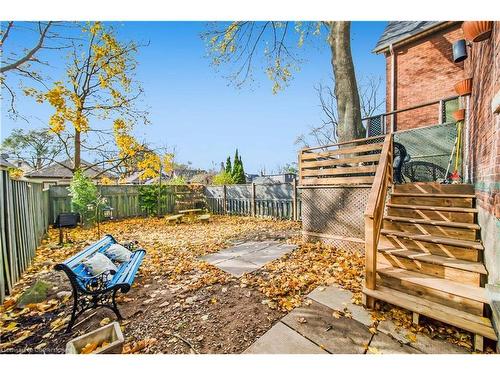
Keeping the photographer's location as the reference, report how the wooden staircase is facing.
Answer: facing the viewer and to the left of the viewer

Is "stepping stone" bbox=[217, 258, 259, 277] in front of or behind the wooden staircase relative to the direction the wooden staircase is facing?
in front

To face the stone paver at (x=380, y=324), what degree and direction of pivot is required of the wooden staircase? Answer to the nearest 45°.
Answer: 0° — it already faces it

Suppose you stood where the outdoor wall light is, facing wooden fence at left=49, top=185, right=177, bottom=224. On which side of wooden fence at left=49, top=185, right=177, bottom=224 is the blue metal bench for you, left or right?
left

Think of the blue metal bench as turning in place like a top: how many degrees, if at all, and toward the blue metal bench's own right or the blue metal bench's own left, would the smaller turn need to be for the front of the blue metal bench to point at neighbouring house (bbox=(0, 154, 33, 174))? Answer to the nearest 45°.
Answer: approximately 90° to the blue metal bench's own left

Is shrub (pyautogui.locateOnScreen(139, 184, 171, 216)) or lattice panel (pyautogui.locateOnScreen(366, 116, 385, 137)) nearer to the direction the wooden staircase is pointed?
the shrub

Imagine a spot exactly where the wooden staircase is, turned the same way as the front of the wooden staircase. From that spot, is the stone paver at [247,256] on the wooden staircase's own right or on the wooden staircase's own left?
on the wooden staircase's own right

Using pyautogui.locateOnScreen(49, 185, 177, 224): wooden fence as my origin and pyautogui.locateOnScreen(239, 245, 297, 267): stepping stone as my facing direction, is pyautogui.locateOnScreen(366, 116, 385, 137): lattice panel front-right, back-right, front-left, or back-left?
front-left

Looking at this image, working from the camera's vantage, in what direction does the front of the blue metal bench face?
facing to the right of the viewer

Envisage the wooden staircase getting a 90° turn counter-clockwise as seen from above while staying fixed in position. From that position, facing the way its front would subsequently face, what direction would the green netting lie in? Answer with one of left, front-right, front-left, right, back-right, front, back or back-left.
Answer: back-left

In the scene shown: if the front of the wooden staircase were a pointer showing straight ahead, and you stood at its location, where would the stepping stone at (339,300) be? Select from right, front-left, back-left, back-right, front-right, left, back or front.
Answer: front

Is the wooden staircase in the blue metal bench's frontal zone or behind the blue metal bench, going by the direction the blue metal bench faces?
frontal zone
